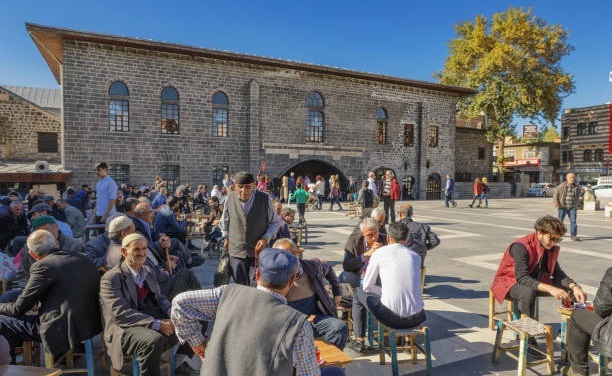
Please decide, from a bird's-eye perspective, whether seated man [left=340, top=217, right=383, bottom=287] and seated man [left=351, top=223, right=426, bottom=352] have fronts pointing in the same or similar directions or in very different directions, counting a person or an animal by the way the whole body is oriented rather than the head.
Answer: very different directions

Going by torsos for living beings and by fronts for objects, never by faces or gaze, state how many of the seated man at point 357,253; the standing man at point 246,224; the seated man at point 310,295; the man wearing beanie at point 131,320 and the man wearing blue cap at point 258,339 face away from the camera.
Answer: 1

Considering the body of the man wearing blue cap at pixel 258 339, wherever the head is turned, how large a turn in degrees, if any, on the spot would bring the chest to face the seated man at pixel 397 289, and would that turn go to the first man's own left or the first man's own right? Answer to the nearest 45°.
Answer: approximately 45° to the first man's own right

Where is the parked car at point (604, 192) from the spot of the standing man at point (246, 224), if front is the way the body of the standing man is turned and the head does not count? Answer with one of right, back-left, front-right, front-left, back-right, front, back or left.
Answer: back-left

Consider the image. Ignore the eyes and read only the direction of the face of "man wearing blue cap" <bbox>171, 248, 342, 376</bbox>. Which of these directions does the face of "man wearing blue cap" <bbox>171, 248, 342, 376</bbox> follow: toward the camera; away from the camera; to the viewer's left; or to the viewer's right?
away from the camera

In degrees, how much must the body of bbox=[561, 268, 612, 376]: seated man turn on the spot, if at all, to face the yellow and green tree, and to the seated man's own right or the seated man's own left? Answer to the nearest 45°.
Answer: approximately 90° to the seated man's own right

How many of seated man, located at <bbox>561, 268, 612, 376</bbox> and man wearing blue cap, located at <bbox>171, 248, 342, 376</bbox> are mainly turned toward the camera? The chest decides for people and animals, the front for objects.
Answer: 0

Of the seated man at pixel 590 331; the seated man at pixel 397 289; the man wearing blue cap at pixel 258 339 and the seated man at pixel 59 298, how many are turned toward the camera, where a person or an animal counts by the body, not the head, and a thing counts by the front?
0

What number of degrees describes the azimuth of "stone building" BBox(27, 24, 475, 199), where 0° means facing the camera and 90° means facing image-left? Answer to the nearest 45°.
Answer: approximately 315°

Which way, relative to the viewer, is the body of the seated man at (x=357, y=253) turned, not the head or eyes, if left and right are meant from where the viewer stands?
facing the viewer and to the right of the viewer

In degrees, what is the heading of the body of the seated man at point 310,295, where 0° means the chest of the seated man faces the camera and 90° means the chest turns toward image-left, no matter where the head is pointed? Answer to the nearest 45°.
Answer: approximately 45°

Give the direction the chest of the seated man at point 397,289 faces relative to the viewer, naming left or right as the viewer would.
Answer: facing away from the viewer and to the left of the viewer

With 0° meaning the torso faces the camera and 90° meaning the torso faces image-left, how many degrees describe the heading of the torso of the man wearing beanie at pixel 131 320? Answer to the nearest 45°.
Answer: approximately 315°

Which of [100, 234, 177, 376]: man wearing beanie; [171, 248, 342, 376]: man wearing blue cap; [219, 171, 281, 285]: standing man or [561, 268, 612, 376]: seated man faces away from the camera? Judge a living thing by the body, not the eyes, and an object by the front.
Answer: [171, 248, 342, 376]: man wearing blue cap

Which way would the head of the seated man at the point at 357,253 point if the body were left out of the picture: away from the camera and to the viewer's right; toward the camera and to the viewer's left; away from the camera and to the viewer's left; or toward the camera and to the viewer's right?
toward the camera and to the viewer's right
